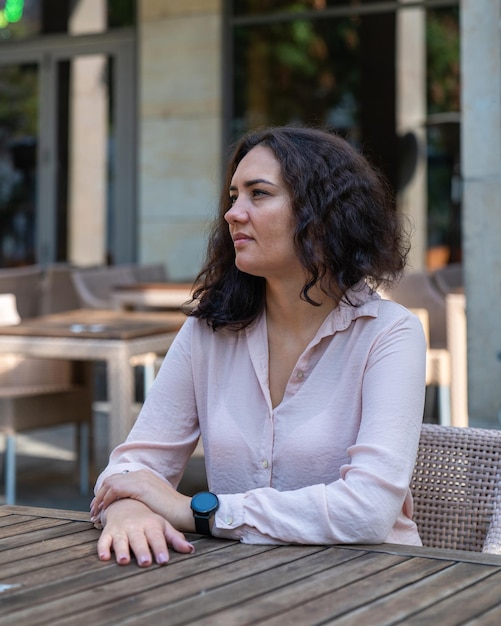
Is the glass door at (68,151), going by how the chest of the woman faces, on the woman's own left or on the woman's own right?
on the woman's own right

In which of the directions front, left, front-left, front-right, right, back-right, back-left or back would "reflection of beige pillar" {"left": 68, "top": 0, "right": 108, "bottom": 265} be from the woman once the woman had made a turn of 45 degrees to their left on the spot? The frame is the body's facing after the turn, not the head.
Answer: back

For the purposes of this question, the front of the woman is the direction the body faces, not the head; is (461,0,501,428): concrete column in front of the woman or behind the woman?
behind

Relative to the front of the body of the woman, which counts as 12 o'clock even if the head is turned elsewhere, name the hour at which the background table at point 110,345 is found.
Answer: The background table is roughly at 4 o'clock from the woman.

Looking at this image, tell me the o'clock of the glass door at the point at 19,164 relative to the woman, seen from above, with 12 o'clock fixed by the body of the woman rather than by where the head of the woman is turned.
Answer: The glass door is roughly at 4 o'clock from the woman.
